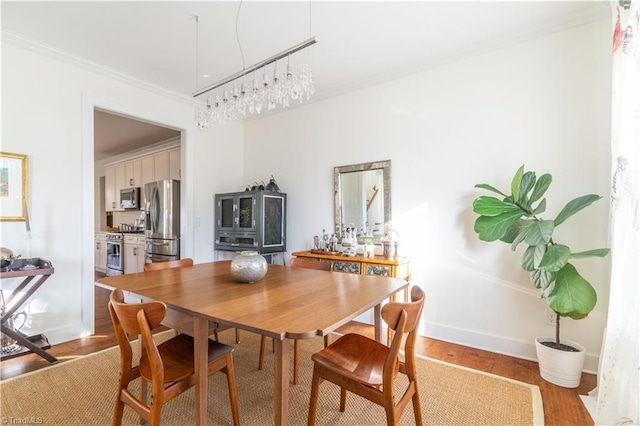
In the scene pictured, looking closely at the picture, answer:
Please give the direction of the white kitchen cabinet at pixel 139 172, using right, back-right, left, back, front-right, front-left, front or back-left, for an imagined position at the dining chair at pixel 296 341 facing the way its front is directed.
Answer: right

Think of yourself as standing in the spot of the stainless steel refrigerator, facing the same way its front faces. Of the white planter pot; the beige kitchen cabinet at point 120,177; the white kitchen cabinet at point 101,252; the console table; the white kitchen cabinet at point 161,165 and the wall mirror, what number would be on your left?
3

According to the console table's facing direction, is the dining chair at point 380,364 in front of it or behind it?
in front

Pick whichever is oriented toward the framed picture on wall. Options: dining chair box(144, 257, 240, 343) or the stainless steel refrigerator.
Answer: the stainless steel refrigerator

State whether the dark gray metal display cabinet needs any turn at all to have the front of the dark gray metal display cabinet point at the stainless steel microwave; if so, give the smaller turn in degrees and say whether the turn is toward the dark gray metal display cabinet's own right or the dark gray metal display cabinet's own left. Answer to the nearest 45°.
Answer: approximately 90° to the dark gray metal display cabinet's own right

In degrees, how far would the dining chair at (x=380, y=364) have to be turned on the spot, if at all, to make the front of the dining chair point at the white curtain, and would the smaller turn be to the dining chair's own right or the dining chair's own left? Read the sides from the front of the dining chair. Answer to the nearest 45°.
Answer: approximately 135° to the dining chair's own right

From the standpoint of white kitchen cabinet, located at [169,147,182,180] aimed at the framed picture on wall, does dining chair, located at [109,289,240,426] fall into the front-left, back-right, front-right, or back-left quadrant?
front-left

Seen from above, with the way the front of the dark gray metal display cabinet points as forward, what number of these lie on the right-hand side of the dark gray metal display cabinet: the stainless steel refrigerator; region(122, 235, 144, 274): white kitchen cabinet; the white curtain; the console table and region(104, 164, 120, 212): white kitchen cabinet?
3

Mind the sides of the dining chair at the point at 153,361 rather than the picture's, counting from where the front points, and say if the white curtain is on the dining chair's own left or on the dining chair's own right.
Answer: on the dining chair's own right

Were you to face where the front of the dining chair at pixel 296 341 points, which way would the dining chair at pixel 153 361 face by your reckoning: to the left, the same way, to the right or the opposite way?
the opposite way

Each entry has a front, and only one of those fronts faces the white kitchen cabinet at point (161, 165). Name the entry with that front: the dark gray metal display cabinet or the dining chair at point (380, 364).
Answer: the dining chair

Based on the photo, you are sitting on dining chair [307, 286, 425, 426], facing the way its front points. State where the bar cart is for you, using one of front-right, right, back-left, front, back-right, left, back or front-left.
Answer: front-left

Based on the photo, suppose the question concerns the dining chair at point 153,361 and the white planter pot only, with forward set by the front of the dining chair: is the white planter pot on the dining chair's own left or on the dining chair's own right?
on the dining chair's own right

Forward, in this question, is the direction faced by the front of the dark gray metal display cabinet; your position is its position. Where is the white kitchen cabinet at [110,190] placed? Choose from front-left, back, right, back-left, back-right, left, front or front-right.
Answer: right

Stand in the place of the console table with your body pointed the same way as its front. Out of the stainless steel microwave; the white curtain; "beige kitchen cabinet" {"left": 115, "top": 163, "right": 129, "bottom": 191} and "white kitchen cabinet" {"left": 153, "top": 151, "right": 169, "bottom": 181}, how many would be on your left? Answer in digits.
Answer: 1

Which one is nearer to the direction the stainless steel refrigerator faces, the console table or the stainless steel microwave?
the console table

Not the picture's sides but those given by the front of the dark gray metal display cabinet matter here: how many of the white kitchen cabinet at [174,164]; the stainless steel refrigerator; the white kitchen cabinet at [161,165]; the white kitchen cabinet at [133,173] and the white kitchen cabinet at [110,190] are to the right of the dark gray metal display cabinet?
5
